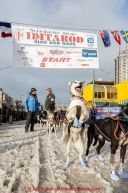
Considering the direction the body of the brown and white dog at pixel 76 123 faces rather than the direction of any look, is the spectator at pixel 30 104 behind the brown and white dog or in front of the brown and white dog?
behind

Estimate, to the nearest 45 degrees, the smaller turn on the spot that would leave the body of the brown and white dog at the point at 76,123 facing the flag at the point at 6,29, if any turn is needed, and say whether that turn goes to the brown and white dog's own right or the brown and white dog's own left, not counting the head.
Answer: approximately 135° to the brown and white dog's own right

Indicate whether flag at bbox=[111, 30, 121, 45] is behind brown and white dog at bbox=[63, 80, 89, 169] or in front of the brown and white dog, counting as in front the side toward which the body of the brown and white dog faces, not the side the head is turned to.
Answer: behind

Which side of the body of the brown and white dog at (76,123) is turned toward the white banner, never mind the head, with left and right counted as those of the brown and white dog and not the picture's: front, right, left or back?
back

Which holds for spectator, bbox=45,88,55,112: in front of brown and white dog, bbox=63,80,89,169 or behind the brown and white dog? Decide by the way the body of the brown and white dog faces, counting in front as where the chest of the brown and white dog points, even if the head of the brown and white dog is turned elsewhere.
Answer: behind

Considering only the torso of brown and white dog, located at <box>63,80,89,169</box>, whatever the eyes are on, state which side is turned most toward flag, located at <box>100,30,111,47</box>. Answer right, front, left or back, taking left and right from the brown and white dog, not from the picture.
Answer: back

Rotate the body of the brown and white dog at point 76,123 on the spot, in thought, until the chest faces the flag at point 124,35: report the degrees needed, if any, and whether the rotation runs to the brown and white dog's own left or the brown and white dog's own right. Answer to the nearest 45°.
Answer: approximately 180°
